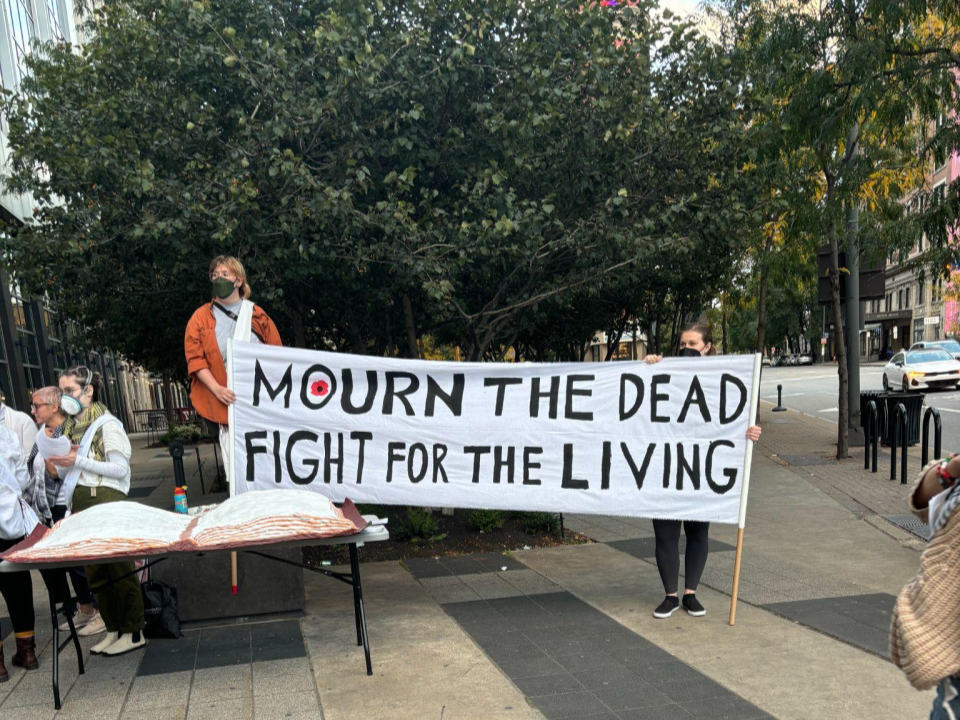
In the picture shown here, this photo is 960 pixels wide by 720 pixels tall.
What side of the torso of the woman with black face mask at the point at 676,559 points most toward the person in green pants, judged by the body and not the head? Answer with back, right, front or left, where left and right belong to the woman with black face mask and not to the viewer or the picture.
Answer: right

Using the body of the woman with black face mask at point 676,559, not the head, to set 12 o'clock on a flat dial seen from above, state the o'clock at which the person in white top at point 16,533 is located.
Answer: The person in white top is roughly at 2 o'clock from the woman with black face mask.

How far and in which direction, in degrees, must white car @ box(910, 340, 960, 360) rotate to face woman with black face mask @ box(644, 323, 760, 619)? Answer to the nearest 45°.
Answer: approximately 45° to its right

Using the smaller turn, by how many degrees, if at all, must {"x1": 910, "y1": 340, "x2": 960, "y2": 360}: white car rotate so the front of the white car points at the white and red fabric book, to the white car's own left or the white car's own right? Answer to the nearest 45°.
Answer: approximately 45° to the white car's own right

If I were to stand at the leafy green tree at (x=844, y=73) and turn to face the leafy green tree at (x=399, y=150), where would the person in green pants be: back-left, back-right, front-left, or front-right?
front-left

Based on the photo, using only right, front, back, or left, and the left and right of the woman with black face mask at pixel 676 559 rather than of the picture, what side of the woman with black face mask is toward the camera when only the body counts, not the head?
front

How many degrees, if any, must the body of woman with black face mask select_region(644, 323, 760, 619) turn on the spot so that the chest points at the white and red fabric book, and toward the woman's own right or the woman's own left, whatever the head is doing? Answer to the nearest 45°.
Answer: approximately 45° to the woman's own right

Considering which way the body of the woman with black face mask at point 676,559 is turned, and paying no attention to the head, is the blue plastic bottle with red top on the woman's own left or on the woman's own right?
on the woman's own right

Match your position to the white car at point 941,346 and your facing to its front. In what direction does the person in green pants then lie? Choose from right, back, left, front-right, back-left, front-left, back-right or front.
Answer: front-right

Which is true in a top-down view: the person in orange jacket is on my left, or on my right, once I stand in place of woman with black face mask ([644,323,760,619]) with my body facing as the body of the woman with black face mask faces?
on my right
